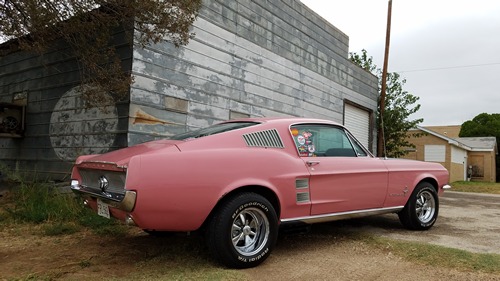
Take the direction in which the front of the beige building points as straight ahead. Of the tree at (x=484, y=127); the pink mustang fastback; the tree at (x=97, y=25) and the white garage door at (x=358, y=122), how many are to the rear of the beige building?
1

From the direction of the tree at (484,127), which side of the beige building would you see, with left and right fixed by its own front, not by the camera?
back

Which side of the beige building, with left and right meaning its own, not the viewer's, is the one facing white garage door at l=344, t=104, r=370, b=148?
front

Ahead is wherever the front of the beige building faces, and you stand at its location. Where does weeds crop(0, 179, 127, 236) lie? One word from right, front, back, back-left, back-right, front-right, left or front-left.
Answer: front

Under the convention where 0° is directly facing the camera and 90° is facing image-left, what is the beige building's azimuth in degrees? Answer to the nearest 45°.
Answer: approximately 0°

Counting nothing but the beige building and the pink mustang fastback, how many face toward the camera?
1

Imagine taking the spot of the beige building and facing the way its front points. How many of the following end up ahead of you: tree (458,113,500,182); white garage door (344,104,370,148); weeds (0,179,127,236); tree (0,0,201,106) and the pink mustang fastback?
4

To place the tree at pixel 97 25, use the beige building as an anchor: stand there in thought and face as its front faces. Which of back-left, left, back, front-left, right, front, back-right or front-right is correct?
front

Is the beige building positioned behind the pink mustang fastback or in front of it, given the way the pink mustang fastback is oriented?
in front

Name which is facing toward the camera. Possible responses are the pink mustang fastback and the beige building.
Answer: the beige building

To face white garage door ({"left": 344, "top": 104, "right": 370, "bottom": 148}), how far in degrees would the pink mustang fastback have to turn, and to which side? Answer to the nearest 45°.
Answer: approximately 45° to its left

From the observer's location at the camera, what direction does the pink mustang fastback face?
facing away from the viewer and to the right of the viewer

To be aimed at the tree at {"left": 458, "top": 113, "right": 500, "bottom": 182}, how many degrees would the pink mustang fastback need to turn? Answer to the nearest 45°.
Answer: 0° — it already faces it

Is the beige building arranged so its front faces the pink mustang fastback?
yes
